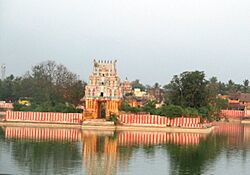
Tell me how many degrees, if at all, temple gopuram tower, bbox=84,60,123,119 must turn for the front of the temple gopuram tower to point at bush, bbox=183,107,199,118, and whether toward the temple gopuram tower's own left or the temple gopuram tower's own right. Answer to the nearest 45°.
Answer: approximately 90° to the temple gopuram tower's own left

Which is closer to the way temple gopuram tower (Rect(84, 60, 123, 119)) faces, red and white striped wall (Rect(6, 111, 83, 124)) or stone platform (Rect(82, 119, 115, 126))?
the stone platform

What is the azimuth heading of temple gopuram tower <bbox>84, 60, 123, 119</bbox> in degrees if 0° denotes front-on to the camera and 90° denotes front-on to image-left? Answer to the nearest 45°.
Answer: approximately 0°

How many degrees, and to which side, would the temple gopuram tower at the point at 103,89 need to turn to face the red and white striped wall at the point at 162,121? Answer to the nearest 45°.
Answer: approximately 45° to its left

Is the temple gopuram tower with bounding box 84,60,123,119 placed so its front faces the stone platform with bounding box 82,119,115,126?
yes

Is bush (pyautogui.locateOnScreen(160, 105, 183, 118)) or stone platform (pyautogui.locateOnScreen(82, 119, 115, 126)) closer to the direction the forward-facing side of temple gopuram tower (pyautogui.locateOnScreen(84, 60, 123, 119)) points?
the stone platform

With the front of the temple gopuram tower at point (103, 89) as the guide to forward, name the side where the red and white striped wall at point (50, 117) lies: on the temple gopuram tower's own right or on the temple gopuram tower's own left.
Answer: on the temple gopuram tower's own right
